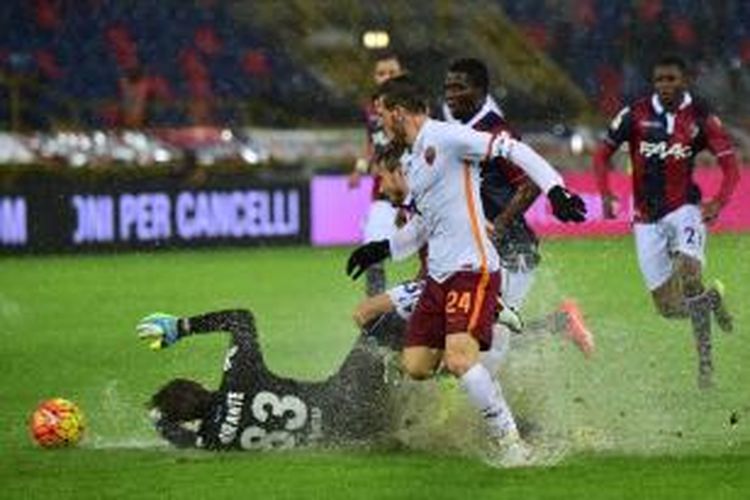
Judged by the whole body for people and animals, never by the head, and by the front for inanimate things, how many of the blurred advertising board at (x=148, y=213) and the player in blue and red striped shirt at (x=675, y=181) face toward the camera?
2

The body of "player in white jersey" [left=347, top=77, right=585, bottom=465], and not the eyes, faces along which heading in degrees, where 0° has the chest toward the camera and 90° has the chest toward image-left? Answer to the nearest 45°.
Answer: approximately 45°

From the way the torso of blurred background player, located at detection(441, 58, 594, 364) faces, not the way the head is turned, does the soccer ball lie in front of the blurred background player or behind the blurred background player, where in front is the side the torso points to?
in front

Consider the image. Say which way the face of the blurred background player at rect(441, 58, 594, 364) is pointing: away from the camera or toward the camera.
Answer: toward the camera

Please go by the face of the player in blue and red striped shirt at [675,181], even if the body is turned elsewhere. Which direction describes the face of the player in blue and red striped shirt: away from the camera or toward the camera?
toward the camera

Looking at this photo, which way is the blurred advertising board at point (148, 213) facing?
toward the camera

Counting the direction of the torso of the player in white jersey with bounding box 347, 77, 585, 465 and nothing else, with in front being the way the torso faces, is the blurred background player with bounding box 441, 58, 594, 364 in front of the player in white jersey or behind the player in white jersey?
behind

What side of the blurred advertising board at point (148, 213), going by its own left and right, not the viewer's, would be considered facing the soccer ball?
front

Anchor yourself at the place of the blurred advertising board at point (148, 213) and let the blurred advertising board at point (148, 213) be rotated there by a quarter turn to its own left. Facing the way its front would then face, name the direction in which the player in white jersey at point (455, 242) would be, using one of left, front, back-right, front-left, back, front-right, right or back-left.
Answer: right

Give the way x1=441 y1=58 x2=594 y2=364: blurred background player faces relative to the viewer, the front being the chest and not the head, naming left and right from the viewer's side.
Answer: facing the viewer and to the left of the viewer

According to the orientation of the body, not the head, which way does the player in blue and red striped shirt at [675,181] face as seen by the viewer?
toward the camera
